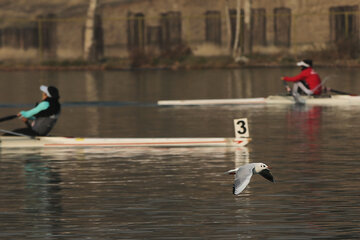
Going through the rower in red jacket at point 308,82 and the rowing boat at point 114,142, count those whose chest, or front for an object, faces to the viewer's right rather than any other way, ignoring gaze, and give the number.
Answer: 1

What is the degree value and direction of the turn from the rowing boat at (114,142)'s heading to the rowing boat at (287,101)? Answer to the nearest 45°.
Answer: approximately 45° to its left

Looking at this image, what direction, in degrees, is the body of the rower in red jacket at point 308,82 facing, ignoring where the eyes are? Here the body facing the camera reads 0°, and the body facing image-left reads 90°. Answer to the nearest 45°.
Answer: approximately 90°

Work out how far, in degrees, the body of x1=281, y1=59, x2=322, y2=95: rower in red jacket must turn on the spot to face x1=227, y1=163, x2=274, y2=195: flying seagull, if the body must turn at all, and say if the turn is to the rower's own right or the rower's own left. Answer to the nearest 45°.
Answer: approximately 90° to the rower's own left

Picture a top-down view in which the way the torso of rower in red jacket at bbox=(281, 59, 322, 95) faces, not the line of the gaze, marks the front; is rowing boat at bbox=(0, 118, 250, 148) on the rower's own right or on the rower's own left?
on the rower's own left

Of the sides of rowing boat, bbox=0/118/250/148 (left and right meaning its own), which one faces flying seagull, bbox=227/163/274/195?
right

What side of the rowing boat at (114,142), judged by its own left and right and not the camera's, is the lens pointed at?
right

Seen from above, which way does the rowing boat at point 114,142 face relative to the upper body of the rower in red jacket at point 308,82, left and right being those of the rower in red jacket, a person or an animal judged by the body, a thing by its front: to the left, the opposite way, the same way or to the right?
the opposite way
